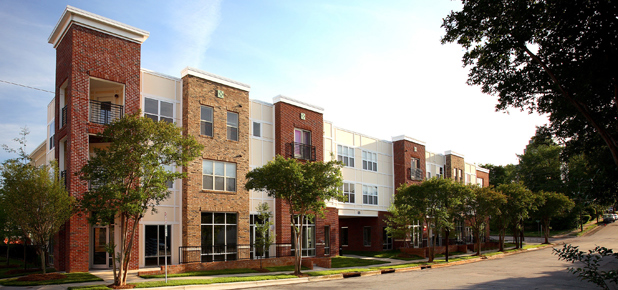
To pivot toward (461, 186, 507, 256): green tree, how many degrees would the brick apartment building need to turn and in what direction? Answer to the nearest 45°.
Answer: approximately 90° to its left

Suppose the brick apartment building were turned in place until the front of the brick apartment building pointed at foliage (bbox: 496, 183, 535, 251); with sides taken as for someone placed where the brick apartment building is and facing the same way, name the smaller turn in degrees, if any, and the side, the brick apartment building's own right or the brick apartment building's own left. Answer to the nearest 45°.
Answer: approximately 90° to the brick apartment building's own left

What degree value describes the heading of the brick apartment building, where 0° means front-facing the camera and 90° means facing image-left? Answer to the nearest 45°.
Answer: approximately 315°

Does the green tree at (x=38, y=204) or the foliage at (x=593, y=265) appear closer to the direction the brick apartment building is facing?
the foliage

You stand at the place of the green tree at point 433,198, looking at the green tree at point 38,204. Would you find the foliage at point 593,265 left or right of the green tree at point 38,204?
left

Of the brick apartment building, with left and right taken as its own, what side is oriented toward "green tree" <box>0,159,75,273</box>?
right
